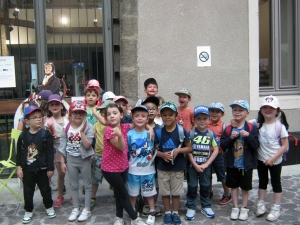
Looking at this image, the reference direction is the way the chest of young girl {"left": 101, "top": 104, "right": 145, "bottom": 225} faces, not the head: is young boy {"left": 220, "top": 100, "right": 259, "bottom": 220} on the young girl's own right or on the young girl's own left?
on the young girl's own left

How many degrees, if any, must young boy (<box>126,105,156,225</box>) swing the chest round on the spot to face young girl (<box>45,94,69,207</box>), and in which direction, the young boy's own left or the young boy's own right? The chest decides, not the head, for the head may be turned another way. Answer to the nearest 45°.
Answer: approximately 135° to the young boy's own right

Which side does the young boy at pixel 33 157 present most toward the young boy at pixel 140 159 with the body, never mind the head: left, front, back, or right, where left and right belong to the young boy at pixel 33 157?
left

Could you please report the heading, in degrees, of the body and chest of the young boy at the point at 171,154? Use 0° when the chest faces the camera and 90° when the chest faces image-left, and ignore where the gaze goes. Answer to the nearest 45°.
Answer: approximately 0°

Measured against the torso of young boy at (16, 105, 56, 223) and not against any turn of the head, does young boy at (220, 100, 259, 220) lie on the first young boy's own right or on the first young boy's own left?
on the first young boy's own left

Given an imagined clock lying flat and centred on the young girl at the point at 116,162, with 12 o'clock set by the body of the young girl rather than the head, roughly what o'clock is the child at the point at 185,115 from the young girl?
The child is roughly at 9 o'clock from the young girl.
